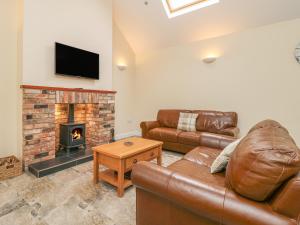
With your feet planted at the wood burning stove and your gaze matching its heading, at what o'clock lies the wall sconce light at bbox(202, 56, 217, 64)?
The wall sconce light is roughly at 11 o'clock from the wood burning stove.

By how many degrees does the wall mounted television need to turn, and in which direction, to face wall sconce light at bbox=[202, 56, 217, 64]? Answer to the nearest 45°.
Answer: approximately 45° to its left

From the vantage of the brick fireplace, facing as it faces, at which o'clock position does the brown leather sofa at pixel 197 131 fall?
The brown leather sofa is roughly at 11 o'clock from the brick fireplace.

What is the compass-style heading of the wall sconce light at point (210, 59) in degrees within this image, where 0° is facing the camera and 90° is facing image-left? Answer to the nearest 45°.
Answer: approximately 45°

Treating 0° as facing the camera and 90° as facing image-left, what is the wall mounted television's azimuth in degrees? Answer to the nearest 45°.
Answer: approximately 315°

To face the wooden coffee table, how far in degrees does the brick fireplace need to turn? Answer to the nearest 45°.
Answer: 0° — it already faces it

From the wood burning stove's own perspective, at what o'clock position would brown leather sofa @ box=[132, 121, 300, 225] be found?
The brown leather sofa is roughly at 1 o'clock from the wood burning stove.

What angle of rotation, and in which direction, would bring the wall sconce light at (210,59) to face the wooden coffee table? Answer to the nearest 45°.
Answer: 0° — it already faces it

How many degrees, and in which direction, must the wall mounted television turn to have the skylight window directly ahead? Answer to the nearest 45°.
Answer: approximately 45° to its left

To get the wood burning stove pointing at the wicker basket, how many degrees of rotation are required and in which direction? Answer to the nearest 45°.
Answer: approximately 90° to its right

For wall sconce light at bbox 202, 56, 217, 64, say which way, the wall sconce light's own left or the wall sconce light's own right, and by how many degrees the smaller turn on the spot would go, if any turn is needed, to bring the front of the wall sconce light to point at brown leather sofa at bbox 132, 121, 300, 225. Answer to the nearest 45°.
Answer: approximately 45° to the wall sconce light's own left
